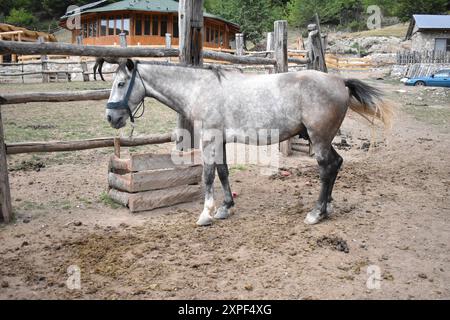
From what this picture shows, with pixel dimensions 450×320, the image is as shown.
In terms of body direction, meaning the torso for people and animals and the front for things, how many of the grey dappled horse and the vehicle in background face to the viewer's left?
2

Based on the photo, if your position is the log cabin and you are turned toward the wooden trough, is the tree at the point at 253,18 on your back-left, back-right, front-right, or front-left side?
back-left

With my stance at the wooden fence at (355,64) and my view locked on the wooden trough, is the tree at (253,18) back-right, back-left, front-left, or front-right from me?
back-right

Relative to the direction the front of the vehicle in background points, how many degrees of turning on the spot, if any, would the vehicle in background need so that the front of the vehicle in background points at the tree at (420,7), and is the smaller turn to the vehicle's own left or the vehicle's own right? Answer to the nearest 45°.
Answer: approximately 90° to the vehicle's own right

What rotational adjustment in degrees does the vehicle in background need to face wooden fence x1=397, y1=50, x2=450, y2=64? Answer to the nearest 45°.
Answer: approximately 90° to its right

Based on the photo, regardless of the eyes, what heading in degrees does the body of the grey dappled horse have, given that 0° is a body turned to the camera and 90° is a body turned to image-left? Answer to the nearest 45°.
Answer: approximately 90°

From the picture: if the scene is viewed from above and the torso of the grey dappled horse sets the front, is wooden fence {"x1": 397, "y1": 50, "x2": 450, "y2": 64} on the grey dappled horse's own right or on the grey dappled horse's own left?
on the grey dappled horse's own right

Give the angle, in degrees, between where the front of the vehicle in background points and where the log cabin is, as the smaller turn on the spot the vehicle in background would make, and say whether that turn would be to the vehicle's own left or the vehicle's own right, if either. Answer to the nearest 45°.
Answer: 0° — it already faces it

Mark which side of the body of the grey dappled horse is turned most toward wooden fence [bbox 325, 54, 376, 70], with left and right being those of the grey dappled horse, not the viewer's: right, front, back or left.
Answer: right

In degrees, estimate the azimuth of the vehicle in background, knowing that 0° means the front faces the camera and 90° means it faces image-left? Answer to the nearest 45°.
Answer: approximately 90°
